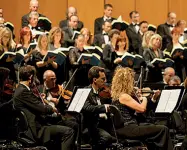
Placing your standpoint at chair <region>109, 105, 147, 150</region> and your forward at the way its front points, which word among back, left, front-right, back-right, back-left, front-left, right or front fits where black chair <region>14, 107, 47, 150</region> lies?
back

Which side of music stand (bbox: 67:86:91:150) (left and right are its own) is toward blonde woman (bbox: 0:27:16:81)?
right

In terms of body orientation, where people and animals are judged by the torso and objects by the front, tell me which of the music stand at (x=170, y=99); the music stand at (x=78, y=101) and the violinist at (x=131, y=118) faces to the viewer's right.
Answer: the violinist

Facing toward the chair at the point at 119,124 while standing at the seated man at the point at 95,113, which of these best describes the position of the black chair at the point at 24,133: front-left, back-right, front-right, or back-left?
back-right

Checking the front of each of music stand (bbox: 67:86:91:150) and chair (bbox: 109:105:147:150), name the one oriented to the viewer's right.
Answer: the chair

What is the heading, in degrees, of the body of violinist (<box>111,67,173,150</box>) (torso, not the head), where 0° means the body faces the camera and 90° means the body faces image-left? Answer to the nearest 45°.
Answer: approximately 270°

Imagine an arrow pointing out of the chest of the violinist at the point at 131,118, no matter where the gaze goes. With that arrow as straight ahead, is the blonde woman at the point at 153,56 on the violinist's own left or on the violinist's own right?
on the violinist's own left

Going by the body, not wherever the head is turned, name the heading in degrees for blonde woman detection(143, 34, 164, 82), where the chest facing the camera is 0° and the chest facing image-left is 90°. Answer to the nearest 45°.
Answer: approximately 315°

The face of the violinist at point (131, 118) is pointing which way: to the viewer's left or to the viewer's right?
to the viewer's right

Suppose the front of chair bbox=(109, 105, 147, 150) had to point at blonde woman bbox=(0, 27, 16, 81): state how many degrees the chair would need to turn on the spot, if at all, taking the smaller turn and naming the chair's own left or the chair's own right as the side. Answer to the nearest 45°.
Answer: approximately 135° to the chair's own left

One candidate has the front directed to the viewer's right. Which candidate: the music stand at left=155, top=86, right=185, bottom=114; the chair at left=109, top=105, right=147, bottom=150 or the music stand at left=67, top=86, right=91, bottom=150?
the chair

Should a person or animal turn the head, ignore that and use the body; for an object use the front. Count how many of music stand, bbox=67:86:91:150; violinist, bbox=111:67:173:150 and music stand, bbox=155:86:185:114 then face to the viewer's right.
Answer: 1

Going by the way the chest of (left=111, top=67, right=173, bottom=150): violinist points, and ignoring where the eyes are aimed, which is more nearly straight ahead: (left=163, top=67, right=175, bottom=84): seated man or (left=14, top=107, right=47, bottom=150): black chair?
the seated man

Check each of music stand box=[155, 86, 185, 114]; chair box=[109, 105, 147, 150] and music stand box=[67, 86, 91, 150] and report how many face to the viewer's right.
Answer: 1

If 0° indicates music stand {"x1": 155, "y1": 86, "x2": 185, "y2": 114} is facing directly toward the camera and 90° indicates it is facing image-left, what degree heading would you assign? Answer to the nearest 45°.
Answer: approximately 45°

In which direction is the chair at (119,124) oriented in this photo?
to the viewer's right
